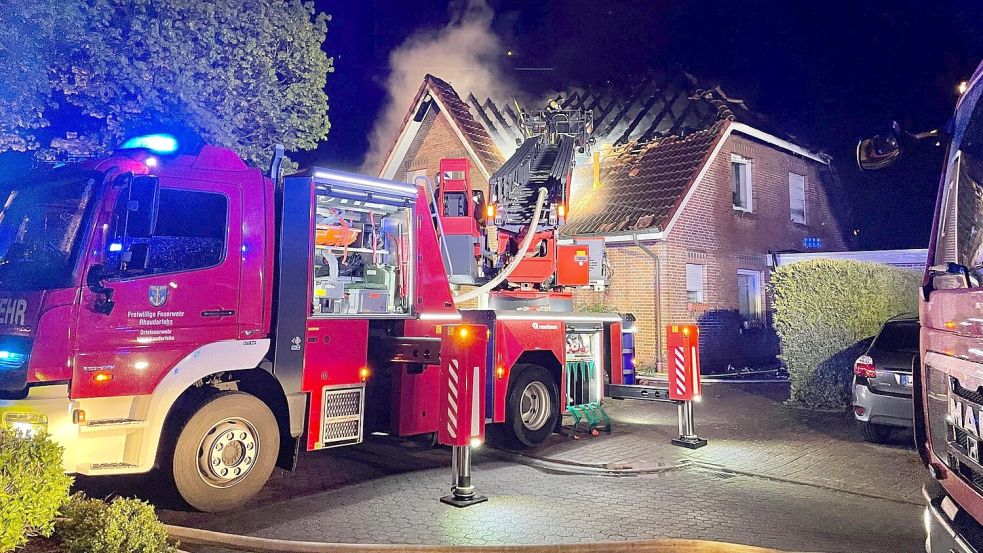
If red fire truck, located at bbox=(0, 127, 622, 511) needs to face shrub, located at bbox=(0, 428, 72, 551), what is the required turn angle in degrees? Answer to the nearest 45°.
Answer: approximately 45° to its left

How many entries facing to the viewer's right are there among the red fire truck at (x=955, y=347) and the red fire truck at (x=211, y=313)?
0

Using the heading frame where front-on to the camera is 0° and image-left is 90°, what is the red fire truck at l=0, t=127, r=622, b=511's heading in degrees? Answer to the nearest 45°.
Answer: approximately 45°

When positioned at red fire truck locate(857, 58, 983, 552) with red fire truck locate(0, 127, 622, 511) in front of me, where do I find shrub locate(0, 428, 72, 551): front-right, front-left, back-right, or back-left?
front-left

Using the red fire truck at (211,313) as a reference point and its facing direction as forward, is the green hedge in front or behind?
behind

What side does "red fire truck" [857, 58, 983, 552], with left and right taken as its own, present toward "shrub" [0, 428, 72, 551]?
front

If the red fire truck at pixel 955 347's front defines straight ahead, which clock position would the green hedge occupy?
The green hedge is roughly at 4 o'clock from the red fire truck.

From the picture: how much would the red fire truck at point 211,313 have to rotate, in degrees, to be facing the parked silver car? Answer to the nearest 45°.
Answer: approximately 135° to its left

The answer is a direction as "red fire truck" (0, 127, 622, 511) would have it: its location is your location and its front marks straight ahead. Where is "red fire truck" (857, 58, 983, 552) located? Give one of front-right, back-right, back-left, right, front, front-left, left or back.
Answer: left

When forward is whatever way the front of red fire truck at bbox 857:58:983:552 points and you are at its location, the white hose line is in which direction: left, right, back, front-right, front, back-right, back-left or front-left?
right

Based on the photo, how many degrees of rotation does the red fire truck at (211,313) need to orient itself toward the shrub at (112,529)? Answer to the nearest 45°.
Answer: approximately 45° to its left

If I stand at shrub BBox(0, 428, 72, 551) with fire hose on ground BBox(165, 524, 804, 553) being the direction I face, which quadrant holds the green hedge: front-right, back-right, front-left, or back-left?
front-left

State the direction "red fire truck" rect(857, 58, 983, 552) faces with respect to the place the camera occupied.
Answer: facing the viewer and to the left of the viewer
